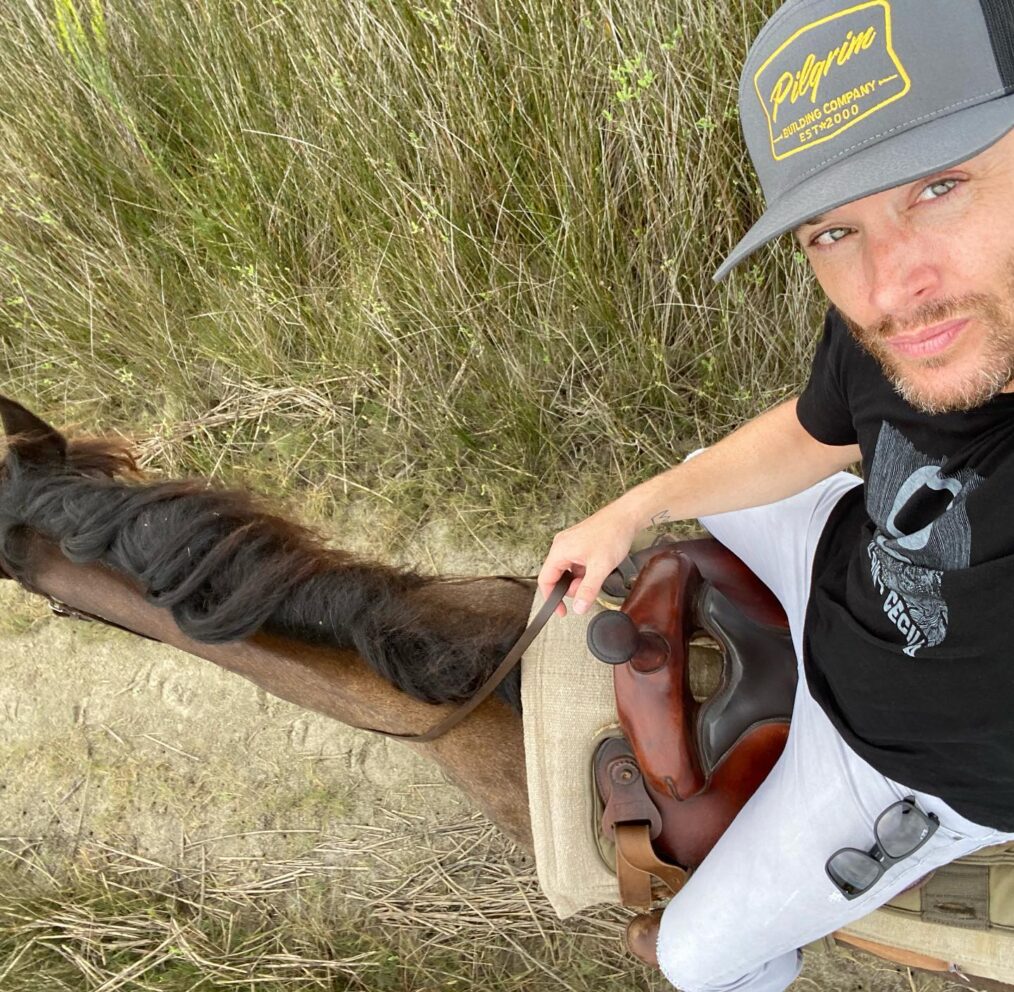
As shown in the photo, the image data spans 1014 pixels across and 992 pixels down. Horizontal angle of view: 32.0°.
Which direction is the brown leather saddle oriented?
to the viewer's left

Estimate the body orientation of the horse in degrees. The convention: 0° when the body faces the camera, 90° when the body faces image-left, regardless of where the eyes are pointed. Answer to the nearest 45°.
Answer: approximately 90°

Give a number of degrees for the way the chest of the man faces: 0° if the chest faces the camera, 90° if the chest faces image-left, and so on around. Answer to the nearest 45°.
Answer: approximately 45°
